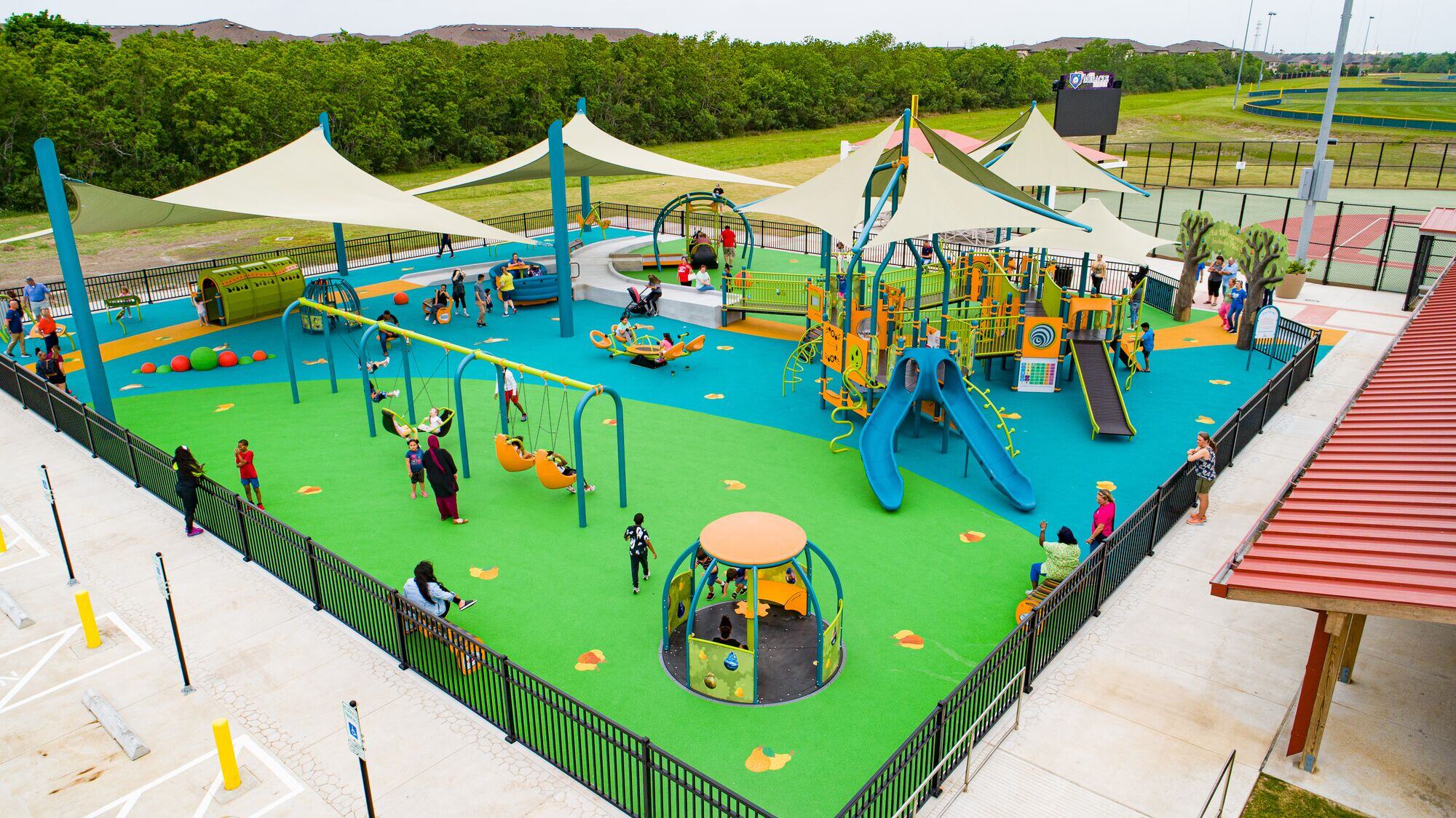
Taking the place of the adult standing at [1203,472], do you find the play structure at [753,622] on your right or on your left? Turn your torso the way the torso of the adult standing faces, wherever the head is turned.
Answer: on your left

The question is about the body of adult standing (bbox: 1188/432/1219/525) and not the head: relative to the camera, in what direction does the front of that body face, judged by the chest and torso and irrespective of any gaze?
to the viewer's left

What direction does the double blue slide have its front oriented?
toward the camera

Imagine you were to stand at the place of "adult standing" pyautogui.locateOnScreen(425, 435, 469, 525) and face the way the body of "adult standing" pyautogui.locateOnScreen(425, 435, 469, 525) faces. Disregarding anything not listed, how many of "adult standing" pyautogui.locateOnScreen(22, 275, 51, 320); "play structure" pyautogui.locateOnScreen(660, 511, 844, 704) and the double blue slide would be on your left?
1

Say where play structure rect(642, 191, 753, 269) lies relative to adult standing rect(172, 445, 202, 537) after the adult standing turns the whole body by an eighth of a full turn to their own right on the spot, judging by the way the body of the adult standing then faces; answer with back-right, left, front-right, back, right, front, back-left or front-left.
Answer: front-left

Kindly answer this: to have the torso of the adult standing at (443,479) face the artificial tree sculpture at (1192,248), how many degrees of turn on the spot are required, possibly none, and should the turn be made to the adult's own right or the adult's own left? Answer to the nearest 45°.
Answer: approximately 45° to the adult's own right

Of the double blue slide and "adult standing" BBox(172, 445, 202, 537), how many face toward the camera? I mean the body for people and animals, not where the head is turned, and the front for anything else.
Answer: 1

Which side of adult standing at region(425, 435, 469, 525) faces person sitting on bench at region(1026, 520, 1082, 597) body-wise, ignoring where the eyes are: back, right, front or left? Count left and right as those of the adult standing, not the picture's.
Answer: right

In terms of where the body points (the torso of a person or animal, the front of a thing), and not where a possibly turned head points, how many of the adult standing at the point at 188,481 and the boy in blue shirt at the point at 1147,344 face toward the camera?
0

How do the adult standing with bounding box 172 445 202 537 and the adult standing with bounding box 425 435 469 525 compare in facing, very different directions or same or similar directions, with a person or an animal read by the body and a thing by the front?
same or similar directions

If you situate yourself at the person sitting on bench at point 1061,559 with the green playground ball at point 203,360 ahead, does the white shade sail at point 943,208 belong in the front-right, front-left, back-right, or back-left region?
front-right

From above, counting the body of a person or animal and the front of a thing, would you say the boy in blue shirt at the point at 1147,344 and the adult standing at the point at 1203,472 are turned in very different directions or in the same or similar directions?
same or similar directions

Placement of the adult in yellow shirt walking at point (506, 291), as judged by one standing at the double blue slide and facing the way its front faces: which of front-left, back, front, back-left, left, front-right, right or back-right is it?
back-right

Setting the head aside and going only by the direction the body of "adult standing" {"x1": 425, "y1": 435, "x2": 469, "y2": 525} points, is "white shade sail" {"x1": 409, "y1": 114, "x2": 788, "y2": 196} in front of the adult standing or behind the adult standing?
in front

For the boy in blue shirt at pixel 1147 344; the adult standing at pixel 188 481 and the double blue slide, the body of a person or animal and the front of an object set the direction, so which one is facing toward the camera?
the double blue slide
